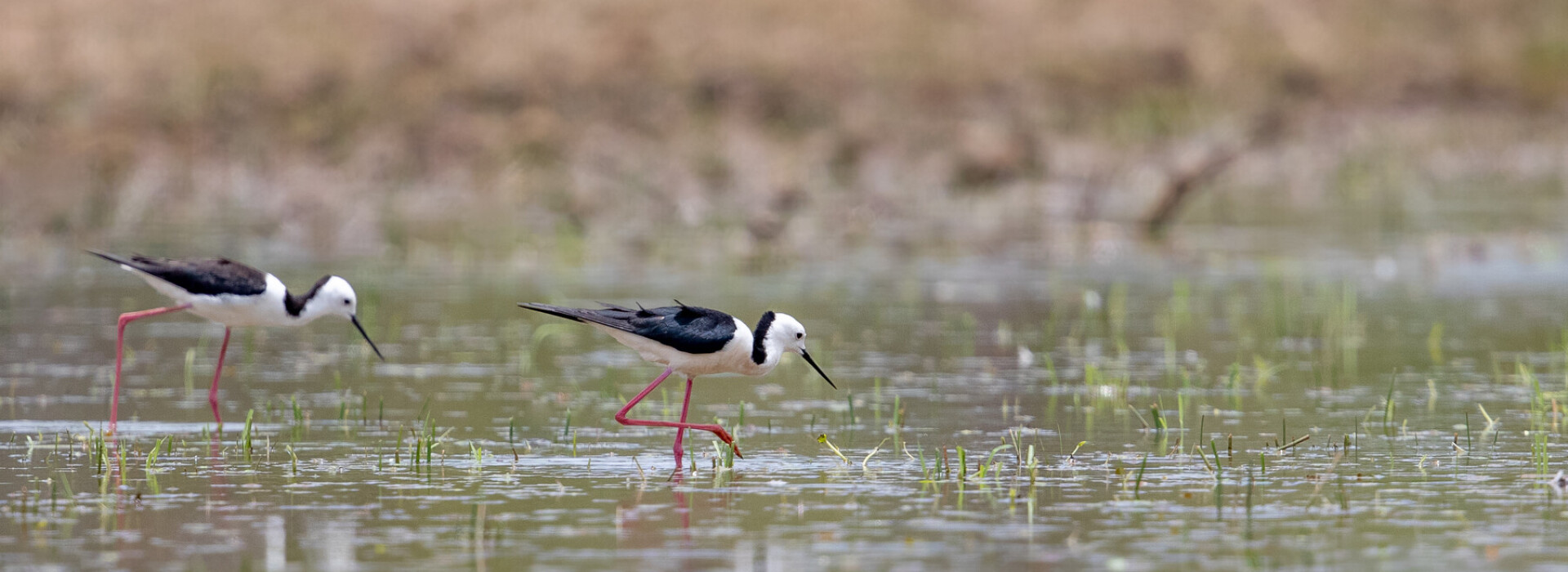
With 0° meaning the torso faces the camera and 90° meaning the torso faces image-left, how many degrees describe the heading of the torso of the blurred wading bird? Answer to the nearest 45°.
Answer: approximately 270°

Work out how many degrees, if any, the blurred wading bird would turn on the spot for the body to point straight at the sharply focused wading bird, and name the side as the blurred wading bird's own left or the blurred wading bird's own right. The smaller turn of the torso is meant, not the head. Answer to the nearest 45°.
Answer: approximately 45° to the blurred wading bird's own right

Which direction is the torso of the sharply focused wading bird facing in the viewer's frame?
to the viewer's right

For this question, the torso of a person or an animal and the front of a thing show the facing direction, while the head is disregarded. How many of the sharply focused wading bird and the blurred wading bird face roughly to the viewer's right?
2

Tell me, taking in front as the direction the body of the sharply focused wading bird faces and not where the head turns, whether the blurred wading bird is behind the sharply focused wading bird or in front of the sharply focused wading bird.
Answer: behind
